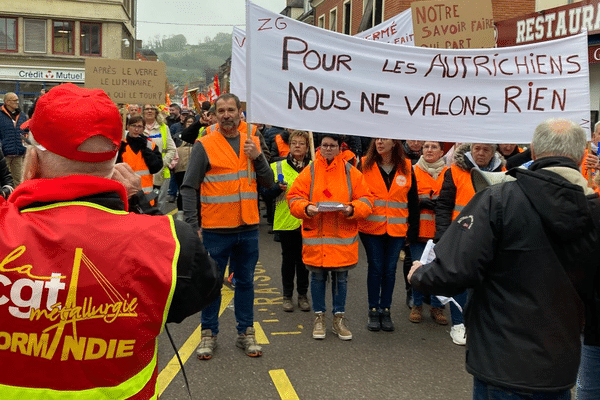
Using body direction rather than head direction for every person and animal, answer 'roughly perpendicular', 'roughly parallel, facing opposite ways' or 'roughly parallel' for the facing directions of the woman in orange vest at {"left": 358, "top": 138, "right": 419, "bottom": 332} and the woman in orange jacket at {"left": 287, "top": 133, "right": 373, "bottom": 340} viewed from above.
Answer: roughly parallel

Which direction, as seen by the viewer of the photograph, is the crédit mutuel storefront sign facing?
facing the viewer

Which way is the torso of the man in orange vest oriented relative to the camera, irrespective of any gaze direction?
toward the camera

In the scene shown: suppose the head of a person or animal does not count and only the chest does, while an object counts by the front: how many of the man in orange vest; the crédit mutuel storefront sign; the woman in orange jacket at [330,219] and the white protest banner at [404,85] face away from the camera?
0

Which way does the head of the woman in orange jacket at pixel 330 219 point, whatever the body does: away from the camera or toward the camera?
toward the camera

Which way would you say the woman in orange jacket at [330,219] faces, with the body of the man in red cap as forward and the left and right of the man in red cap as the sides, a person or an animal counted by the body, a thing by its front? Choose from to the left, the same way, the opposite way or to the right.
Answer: the opposite way

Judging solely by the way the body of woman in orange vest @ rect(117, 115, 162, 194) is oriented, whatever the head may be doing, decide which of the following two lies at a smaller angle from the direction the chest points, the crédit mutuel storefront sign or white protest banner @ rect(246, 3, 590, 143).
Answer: the white protest banner

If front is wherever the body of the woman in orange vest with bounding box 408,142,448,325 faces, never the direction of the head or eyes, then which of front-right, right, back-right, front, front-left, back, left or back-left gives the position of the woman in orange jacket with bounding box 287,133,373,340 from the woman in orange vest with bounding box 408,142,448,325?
front-right

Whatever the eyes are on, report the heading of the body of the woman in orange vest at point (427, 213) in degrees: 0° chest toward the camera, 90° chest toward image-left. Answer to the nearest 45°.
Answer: approximately 0°

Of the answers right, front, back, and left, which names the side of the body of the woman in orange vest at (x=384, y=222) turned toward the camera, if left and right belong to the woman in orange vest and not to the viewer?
front

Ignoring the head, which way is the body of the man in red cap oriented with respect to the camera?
away from the camera
